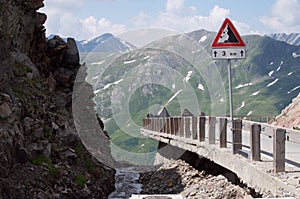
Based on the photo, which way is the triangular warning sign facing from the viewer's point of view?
toward the camera
